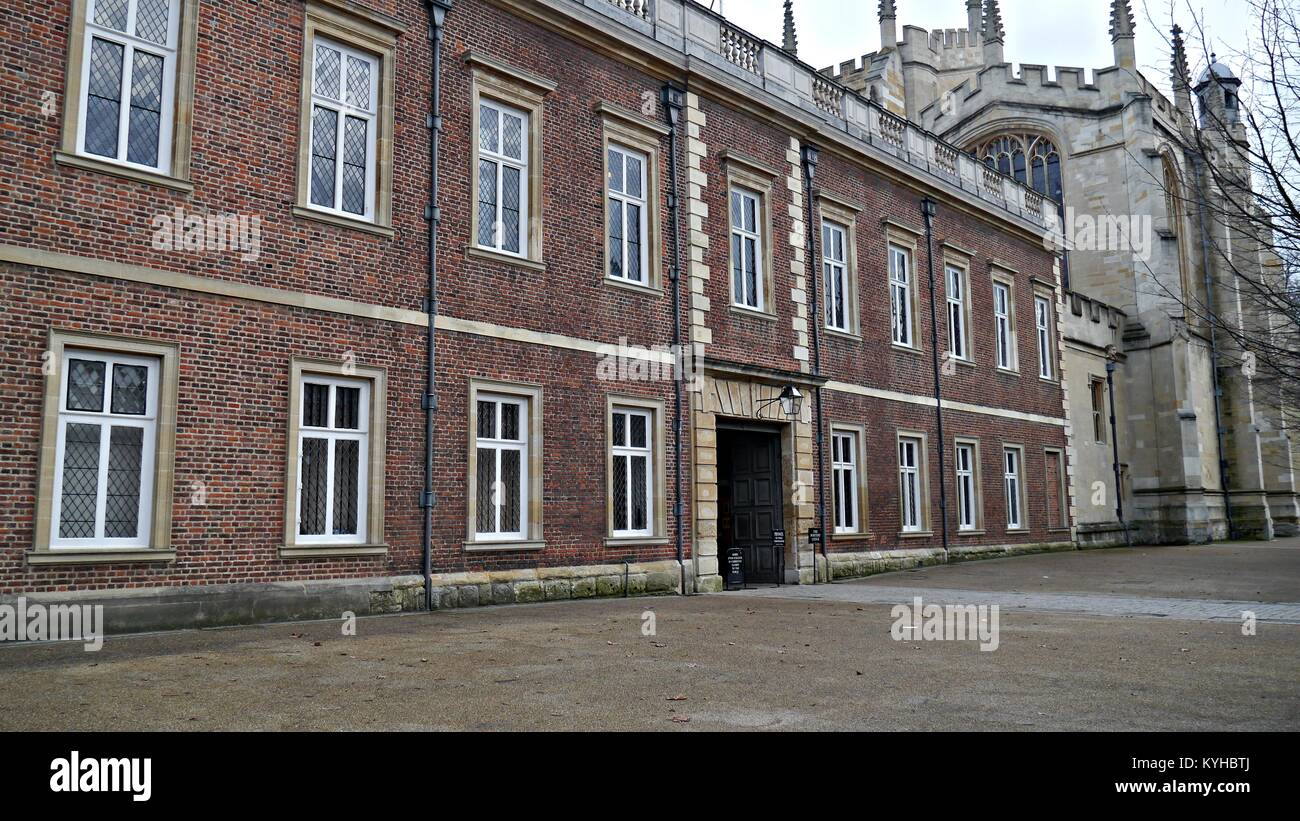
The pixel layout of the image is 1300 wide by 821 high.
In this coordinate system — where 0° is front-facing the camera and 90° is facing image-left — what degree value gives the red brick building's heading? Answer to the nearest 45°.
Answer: approximately 315°

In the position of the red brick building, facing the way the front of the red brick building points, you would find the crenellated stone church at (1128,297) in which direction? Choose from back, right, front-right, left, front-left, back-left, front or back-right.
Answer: left
